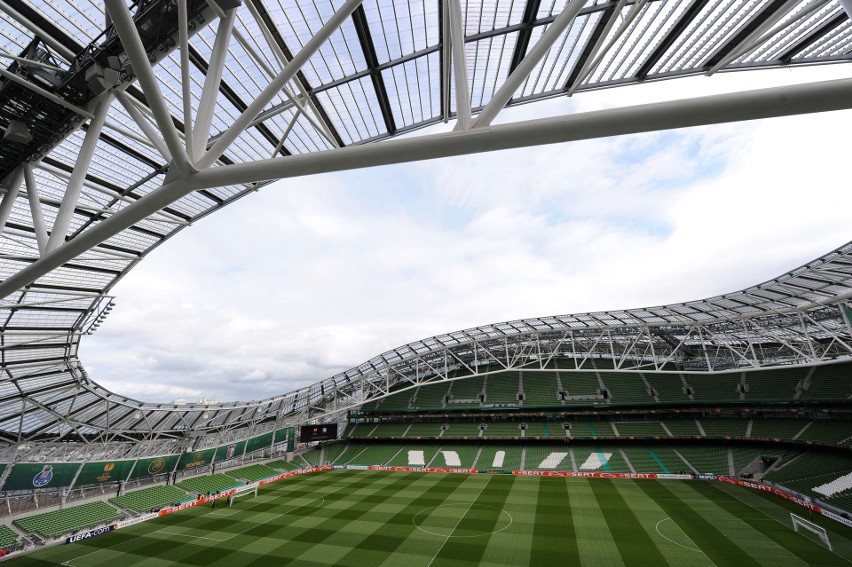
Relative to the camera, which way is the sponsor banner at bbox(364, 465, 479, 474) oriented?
toward the camera

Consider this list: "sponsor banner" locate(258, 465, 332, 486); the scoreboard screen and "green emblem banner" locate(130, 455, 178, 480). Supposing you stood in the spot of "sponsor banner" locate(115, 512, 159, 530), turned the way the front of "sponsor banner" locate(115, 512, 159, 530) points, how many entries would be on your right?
0

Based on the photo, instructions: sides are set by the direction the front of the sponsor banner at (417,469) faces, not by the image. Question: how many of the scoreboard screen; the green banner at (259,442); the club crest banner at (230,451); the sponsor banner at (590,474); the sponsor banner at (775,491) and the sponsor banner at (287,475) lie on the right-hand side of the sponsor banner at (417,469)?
4

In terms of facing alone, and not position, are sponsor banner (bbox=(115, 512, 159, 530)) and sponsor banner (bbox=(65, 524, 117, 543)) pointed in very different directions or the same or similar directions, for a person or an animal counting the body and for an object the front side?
same or similar directions

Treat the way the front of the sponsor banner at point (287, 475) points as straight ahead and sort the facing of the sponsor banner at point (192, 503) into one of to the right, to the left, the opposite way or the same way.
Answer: the same way

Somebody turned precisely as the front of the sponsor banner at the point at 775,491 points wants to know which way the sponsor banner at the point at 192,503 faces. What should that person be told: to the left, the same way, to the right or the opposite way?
the opposite way

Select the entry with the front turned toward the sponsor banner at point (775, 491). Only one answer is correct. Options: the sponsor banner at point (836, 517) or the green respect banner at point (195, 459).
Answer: the green respect banner at point (195, 459)

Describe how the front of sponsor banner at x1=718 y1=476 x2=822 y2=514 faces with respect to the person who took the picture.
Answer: facing the viewer and to the left of the viewer

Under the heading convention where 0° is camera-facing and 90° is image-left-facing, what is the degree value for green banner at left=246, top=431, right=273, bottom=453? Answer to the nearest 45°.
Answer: approximately 315°

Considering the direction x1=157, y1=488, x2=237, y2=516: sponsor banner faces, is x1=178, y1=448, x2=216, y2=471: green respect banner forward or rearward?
rearward

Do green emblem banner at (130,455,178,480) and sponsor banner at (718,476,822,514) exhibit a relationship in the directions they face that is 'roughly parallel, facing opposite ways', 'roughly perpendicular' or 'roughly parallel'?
roughly parallel, facing opposite ways

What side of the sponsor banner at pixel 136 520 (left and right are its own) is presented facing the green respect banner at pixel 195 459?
left

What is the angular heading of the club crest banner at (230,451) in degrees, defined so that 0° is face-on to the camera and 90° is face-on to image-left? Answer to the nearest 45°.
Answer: approximately 315°

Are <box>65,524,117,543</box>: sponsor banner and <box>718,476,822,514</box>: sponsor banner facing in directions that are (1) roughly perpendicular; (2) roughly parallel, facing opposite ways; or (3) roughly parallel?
roughly parallel, facing opposite ways

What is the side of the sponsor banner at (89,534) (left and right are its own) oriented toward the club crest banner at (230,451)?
left

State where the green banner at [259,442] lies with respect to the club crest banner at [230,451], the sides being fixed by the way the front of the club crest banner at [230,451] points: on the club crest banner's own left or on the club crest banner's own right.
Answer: on the club crest banner's own left

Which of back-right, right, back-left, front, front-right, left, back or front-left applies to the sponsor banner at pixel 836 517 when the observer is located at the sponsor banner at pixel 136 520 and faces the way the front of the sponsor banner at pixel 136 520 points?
front

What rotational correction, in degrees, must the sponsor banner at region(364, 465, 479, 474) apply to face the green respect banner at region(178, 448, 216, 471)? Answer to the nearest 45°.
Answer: approximately 90° to its right

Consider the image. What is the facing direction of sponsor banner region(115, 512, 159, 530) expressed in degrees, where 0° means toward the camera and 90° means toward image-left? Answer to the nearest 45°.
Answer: approximately 315°

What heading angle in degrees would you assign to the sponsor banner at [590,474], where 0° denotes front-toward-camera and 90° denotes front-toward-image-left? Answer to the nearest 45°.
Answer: approximately 0°

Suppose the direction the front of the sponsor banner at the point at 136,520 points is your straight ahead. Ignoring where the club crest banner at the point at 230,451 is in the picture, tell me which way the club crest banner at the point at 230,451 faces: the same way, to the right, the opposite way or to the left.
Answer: the same way
